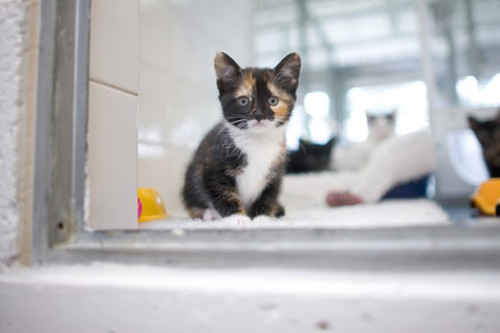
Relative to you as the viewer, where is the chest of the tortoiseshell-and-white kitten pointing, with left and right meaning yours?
facing the viewer and to the right of the viewer

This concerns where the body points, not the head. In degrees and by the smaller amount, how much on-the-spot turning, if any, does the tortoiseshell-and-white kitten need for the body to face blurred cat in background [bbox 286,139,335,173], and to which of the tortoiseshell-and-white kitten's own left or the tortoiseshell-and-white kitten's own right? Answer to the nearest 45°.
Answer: approximately 135° to the tortoiseshell-and-white kitten's own left

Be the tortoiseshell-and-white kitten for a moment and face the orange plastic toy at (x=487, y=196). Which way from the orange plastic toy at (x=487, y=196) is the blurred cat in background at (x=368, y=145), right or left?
left

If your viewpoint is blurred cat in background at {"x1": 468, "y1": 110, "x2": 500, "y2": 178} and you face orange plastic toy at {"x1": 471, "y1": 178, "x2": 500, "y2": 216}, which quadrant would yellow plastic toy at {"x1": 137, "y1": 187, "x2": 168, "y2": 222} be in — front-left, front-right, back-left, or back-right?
front-right

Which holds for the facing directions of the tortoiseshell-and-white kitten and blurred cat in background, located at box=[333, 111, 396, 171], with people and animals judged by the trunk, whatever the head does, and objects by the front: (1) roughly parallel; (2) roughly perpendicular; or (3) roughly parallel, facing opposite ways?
roughly parallel

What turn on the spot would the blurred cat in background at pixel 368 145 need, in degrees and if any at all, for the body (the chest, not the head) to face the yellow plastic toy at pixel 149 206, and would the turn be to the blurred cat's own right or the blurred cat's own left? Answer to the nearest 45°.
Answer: approximately 45° to the blurred cat's own right
